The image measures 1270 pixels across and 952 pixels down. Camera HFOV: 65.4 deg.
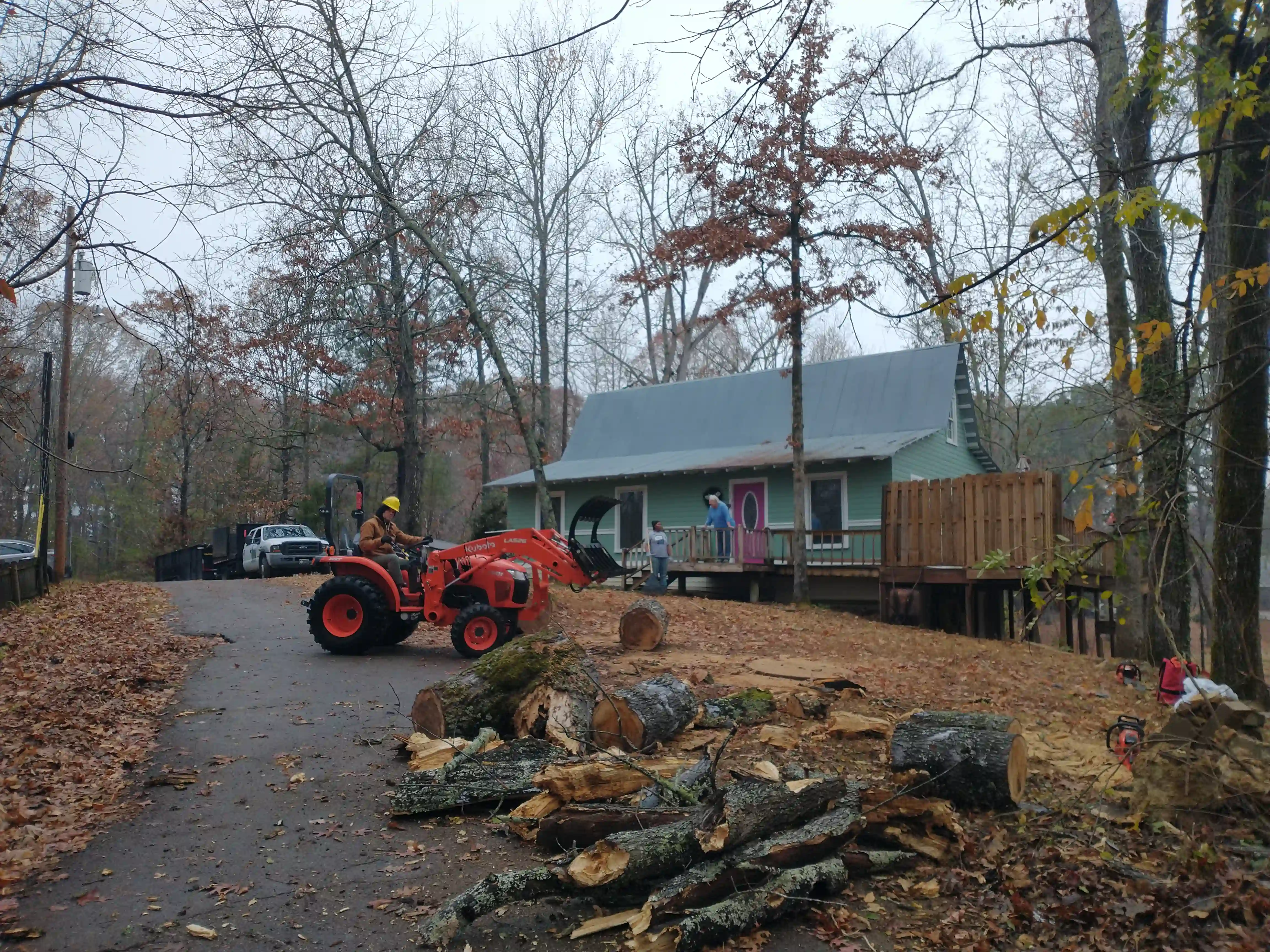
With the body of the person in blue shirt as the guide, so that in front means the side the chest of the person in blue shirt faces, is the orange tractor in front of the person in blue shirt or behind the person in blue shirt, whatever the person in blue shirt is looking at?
in front

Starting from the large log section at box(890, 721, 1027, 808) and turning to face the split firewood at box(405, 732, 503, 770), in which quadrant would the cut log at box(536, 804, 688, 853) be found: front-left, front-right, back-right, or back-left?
front-left

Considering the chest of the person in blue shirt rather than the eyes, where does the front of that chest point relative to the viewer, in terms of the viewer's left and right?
facing the viewer and to the left of the viewer

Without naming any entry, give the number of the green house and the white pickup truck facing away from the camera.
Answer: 0

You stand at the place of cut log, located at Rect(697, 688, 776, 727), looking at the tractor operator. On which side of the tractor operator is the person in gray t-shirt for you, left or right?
right

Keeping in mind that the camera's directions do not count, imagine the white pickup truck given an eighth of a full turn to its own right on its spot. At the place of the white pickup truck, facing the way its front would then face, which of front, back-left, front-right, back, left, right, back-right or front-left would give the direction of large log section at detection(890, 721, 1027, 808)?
front

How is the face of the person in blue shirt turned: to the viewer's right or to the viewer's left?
to the viewer's left

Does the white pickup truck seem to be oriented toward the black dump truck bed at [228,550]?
no

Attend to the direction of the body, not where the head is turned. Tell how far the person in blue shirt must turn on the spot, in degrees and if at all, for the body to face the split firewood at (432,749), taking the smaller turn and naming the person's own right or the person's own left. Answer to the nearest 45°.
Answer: approximately 45° to the person's own left

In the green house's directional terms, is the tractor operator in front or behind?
in front

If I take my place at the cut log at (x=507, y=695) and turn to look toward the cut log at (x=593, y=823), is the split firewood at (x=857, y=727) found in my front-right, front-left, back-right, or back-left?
front-left

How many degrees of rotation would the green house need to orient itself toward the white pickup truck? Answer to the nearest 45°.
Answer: approximately 45° to its right

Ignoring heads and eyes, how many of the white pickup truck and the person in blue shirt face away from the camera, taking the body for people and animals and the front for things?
0

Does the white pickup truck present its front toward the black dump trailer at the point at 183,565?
no

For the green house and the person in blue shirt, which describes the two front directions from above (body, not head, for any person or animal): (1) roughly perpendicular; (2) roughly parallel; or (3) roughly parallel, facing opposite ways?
roughly parallel

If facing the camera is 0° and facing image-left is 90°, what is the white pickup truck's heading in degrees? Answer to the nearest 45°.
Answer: approximately 315°
